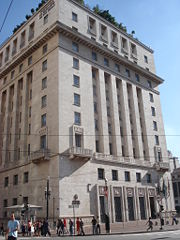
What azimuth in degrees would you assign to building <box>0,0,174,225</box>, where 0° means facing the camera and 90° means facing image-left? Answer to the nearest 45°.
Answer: approximately 315°
